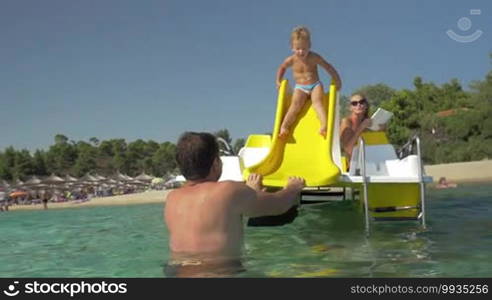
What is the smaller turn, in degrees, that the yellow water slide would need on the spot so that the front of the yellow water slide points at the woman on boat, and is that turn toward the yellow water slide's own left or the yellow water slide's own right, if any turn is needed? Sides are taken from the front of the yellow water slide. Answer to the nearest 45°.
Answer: approximately 135° to the yellow water slide's own left

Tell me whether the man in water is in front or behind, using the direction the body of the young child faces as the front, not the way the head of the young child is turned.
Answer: in front

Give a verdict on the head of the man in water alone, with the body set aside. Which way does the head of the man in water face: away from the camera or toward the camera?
away from the camera

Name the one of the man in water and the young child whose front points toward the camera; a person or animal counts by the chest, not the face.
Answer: the young child

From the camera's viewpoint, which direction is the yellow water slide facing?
toward the camera

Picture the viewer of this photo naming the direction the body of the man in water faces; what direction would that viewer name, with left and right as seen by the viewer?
facing away from the viewer and to the right of the viewer

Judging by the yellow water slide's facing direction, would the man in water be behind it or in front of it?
in front

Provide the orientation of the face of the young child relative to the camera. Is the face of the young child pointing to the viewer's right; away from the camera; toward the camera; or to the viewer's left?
toward the camera

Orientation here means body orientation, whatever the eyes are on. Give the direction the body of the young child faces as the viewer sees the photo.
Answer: toward the camera

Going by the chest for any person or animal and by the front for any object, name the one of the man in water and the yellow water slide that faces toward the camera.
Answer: the yellow water slide

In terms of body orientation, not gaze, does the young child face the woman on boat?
no

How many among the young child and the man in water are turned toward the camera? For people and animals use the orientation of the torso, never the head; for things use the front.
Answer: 1

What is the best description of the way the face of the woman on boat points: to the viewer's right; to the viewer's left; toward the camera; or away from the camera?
toward the camera
